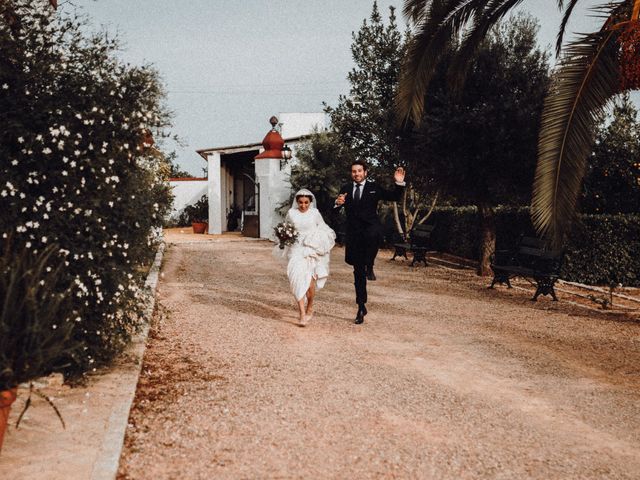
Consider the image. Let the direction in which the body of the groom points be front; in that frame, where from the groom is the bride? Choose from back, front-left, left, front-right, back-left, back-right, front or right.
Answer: right

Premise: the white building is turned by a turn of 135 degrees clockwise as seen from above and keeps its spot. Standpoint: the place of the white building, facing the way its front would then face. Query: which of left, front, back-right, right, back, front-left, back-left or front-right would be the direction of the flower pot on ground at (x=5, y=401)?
back

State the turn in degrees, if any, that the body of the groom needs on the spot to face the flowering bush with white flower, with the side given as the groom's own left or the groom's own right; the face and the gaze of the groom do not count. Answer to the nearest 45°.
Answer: approximately 45° to the groom's own right

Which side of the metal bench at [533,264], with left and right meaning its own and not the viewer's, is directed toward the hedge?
back

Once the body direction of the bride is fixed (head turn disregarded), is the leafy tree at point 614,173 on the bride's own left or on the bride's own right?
on the bride's own left

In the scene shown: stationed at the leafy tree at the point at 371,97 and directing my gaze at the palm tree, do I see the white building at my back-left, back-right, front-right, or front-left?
back-right

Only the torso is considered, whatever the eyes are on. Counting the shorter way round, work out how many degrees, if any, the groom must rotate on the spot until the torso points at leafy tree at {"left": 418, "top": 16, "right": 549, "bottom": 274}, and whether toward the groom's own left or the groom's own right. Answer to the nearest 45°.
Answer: approximately 135° to the groom's own left

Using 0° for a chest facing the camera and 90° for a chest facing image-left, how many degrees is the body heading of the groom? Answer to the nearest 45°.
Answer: approximately 0°

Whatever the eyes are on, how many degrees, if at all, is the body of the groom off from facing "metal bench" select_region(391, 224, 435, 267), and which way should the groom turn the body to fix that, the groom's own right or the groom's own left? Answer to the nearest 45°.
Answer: approximately 180°

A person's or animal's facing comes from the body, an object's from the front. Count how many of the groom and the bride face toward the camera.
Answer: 2

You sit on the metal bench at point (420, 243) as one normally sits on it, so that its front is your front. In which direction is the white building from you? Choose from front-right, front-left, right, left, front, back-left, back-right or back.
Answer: right
